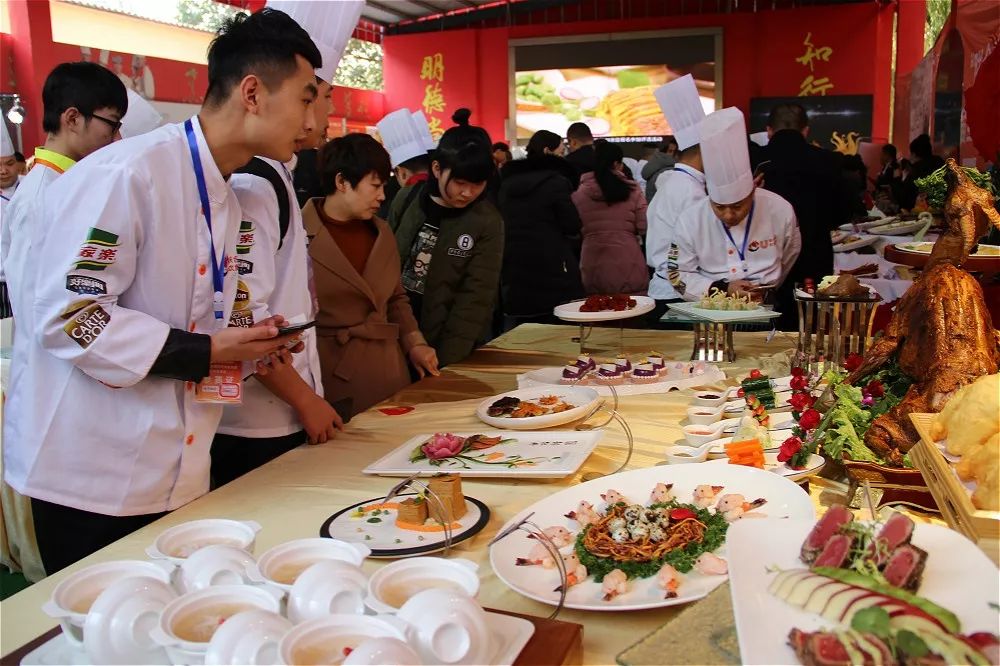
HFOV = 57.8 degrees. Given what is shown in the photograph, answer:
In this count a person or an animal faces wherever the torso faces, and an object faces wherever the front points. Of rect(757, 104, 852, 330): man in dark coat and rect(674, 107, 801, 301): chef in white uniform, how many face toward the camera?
1

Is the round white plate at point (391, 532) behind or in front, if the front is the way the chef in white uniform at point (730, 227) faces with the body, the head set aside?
in front

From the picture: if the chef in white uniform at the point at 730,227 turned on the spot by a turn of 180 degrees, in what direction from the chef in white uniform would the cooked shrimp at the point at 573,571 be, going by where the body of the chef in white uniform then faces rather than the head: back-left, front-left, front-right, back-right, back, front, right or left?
back

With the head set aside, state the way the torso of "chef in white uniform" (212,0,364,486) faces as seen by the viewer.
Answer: to the viewer's right

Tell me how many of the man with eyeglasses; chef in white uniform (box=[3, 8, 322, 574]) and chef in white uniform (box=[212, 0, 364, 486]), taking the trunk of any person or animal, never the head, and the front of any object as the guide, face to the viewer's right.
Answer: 3

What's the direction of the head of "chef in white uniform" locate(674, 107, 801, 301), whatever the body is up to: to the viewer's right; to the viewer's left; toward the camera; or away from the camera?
toward the camera

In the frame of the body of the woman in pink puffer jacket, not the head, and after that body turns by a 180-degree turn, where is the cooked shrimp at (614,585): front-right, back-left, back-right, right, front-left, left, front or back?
front

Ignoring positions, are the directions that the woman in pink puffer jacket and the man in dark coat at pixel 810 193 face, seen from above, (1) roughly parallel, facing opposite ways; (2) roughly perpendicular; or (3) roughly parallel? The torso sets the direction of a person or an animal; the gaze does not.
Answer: roughly parallel

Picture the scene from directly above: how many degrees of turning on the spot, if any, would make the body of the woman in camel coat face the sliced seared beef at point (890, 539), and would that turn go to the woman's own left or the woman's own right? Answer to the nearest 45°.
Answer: approximately 45° to the woman's own right

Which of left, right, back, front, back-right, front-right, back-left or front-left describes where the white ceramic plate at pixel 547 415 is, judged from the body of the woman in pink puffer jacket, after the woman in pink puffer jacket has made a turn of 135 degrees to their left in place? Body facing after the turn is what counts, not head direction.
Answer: front-left

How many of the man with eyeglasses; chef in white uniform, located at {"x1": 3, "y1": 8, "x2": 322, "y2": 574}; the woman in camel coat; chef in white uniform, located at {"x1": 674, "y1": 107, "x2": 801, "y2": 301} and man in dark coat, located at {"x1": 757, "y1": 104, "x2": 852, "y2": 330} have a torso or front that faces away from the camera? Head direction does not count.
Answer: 1

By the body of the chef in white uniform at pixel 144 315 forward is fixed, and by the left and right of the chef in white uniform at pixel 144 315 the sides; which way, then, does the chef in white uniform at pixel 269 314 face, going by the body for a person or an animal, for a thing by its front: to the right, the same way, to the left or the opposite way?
the same way

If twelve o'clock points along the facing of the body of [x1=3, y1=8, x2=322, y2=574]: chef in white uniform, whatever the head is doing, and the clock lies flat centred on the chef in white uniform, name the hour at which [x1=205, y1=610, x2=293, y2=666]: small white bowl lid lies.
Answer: The small white bowl lid is roughly at 3 o'clock from the chef in white uniform.

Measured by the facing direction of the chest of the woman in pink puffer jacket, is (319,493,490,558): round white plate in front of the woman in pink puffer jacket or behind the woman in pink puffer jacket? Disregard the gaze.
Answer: behind

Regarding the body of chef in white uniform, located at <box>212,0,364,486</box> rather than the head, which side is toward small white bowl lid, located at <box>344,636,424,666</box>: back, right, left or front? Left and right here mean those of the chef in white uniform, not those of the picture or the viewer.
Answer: right

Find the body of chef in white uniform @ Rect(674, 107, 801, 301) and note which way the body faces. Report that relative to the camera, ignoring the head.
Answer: toward the camera

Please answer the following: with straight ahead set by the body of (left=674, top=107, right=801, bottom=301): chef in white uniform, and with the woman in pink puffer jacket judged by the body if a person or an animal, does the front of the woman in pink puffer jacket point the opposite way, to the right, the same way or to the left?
the opposite way

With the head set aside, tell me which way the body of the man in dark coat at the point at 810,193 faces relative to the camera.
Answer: away from the camera

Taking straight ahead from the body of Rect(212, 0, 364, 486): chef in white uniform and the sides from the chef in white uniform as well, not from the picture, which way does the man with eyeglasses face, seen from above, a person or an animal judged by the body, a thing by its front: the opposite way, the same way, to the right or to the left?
the same way

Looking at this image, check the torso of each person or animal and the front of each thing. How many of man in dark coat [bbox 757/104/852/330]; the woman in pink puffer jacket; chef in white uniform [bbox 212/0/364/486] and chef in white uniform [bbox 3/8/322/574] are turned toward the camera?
0

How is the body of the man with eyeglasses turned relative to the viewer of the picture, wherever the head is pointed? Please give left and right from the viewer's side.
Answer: facing to the right of the viewer

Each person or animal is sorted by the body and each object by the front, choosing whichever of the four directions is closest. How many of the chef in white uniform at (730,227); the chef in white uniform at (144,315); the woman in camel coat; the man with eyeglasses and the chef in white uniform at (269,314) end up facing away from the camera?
0

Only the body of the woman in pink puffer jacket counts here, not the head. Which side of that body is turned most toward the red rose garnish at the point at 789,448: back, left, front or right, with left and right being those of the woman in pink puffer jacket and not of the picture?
back
